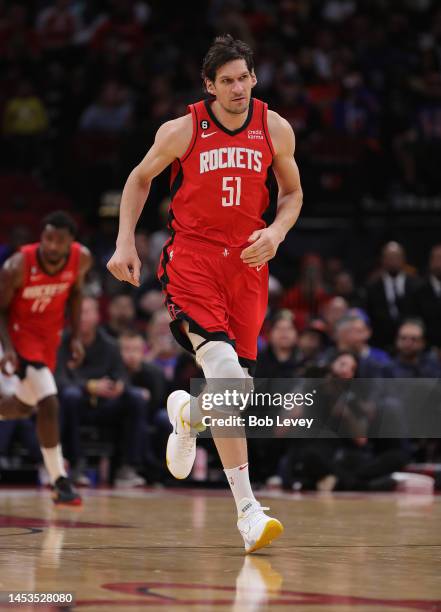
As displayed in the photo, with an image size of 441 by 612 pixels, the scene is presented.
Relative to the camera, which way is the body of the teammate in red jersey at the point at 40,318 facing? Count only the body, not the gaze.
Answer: toward the camera

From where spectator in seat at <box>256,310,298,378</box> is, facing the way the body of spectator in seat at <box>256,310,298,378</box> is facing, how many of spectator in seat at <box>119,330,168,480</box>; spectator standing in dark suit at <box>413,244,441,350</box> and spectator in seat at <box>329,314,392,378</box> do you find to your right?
1

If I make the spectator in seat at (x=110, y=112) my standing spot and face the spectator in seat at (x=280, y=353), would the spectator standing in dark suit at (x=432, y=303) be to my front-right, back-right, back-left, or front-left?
front-left

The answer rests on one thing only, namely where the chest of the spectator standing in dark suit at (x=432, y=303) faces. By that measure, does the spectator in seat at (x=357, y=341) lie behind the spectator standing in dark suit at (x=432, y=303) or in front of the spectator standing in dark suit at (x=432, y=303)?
in front

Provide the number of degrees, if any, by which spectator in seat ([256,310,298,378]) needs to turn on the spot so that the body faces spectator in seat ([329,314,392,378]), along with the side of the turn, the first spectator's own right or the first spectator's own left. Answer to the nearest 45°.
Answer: approximately 45° to the first spectator's own left

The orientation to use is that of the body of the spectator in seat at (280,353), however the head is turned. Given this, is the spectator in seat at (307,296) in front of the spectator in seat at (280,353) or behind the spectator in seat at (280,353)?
behind

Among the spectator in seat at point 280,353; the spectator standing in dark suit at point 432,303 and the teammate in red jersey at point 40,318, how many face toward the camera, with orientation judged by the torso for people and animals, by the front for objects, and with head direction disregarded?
3

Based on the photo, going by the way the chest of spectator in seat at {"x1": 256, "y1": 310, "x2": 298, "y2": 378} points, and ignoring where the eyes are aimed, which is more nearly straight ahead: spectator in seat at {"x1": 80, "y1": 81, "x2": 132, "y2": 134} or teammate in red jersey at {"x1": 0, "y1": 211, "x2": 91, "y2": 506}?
the teammate in red jersey

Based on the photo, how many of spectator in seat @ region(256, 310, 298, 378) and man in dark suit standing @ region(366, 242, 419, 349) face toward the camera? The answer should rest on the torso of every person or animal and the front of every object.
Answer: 2

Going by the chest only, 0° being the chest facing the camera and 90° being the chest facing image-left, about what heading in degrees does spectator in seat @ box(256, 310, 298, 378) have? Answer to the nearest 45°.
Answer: approximately 0°

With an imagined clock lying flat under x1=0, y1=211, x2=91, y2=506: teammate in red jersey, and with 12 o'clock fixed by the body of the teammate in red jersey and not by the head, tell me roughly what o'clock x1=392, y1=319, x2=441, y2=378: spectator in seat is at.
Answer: The spectator in seat is roughly at 8 o'clock from the teammate in red jersey.
